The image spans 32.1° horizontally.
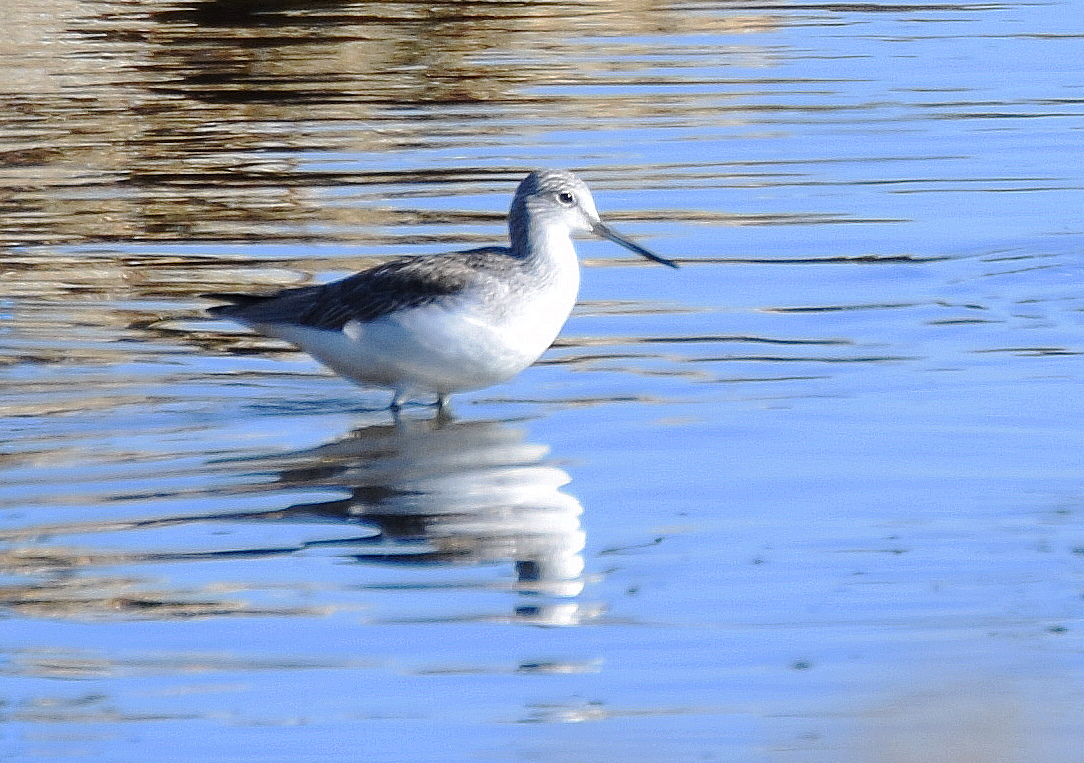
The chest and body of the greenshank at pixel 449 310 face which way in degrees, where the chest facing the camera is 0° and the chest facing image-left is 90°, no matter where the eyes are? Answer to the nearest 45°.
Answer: approximately 270°
